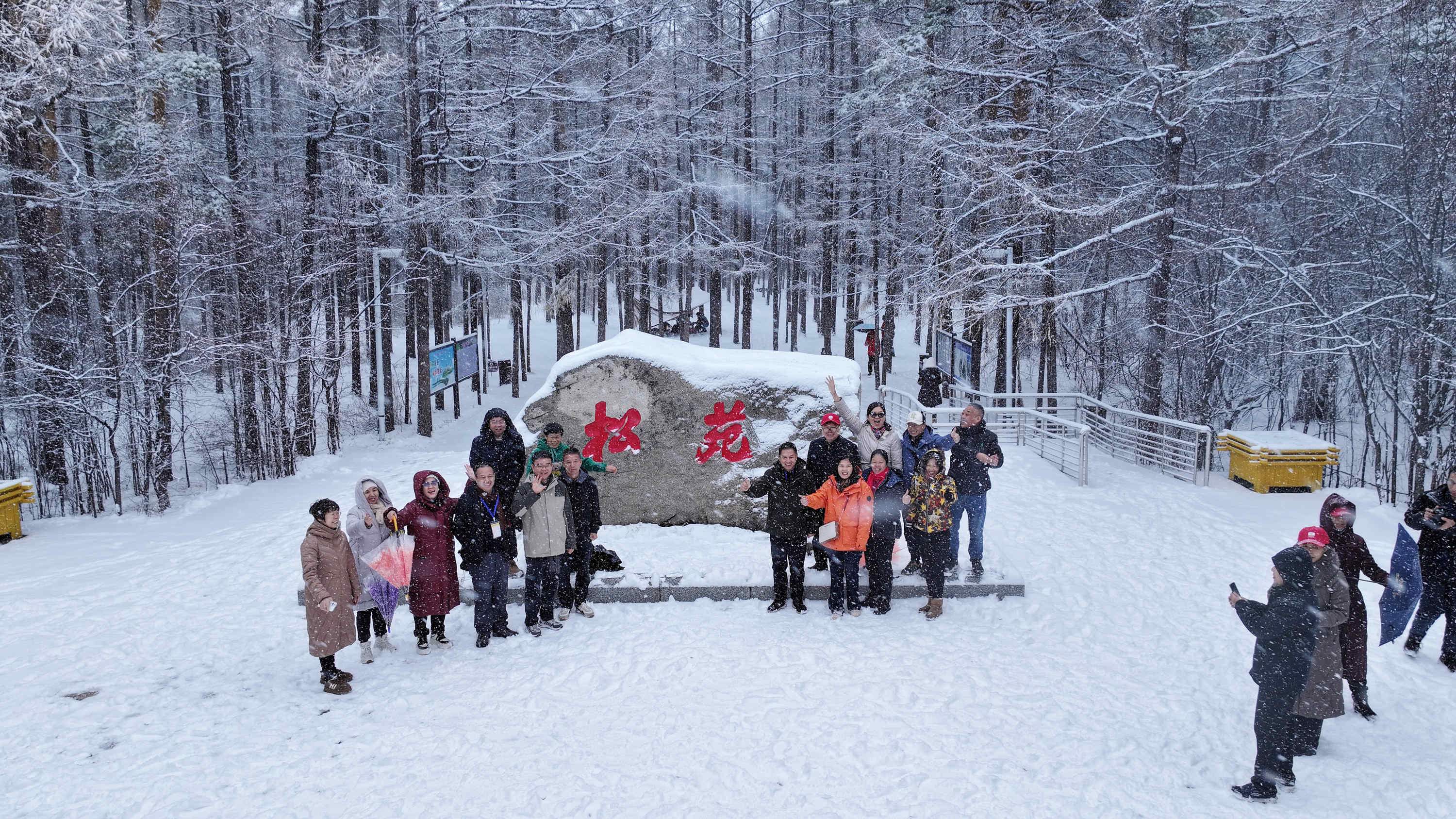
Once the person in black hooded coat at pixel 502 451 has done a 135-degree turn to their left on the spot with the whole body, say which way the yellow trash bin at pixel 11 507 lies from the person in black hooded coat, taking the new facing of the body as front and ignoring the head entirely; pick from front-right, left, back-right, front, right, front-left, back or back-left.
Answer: left

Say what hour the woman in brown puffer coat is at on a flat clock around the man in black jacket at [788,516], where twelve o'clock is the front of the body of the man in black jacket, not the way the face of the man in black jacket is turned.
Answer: The woman in brown puffer coat is roughly at 2 o'clock from the man in black jacket.

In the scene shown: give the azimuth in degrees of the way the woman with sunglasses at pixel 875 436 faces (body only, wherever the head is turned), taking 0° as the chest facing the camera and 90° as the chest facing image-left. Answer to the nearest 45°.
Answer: approximately 0°

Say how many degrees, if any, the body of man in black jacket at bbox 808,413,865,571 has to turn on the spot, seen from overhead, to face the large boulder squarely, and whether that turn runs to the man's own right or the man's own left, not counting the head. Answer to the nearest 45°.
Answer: approximately 135° to the man's own right

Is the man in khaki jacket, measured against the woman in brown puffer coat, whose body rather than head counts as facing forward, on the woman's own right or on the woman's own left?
on the woman's own left

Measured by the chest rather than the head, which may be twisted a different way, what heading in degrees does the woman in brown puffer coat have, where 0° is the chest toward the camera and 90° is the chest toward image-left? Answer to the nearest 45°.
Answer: approximately 315°

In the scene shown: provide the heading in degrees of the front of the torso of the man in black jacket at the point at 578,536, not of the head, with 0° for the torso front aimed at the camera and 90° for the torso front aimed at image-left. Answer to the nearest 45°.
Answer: approximately 0°

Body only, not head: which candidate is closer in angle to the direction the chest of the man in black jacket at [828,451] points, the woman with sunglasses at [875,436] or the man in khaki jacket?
the man in khaki jacket
